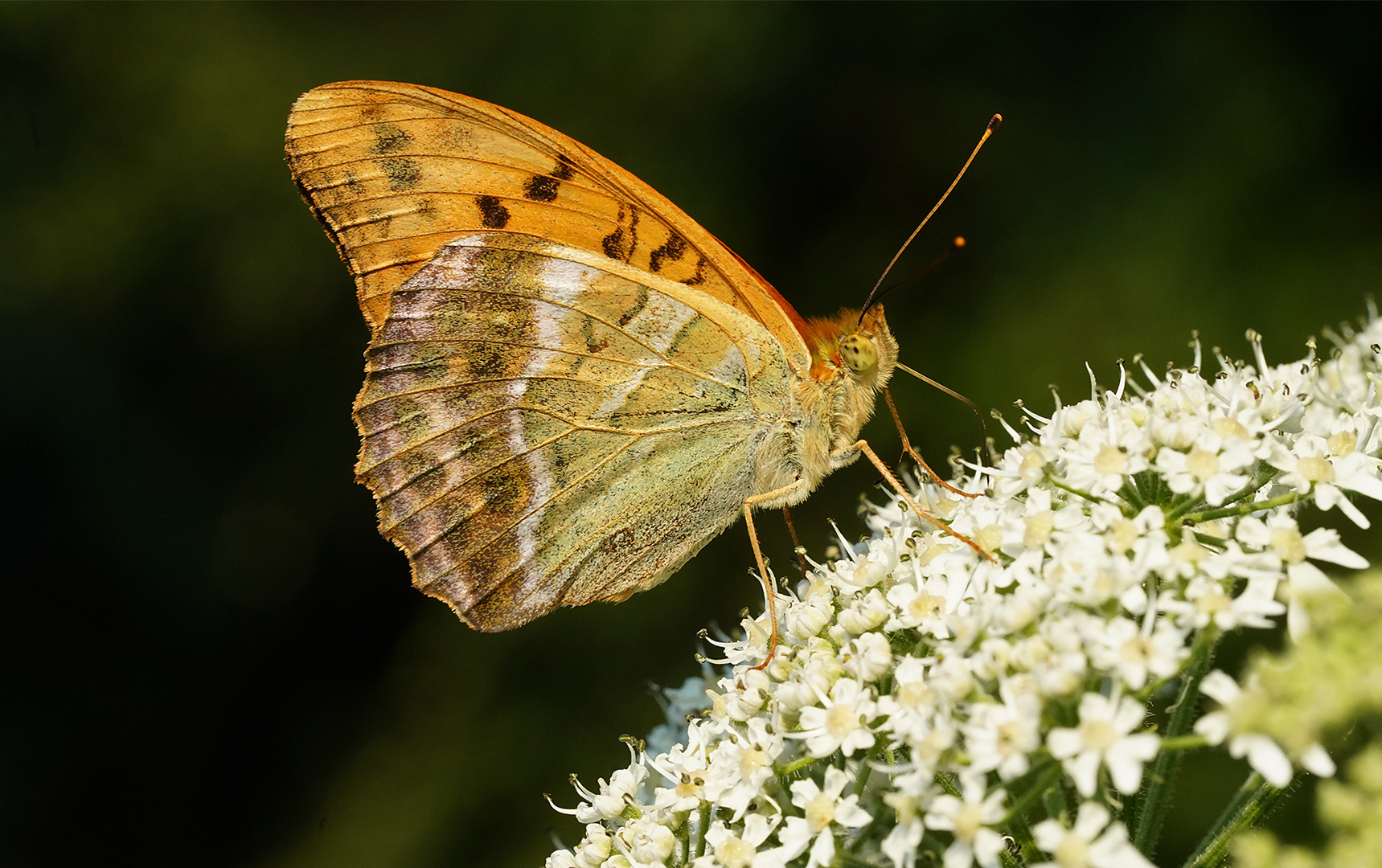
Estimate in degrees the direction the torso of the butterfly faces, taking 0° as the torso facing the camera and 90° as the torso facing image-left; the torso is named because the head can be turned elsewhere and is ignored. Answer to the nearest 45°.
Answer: approximately 270°
